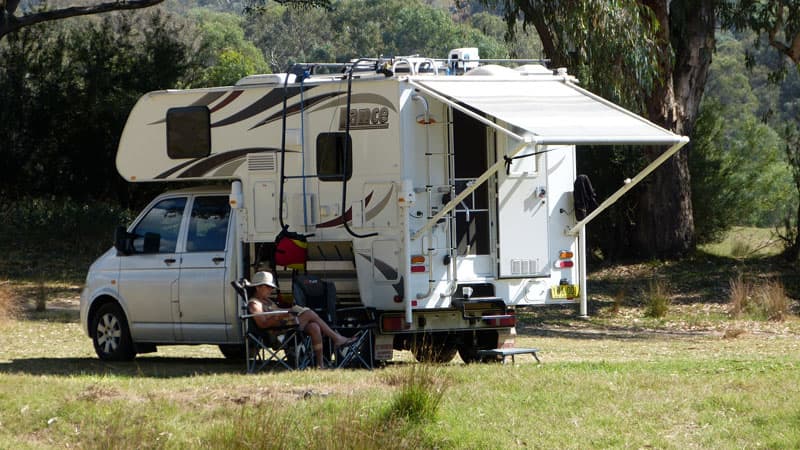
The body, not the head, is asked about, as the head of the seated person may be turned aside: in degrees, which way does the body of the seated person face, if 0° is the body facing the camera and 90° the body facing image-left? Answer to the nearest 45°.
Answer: approximately 270°

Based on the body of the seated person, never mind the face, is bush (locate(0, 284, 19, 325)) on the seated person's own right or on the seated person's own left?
on the seated person's own left

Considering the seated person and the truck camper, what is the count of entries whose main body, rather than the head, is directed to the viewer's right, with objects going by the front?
1

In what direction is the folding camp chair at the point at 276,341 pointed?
to the viewer's right

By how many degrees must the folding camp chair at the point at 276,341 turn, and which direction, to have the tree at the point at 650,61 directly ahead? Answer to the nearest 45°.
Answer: approximately 45° to its left

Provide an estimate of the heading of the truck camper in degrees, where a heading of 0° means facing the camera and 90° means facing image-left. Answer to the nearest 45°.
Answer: approximately 135°

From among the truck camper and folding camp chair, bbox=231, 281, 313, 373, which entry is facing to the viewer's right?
the folding camp chair
